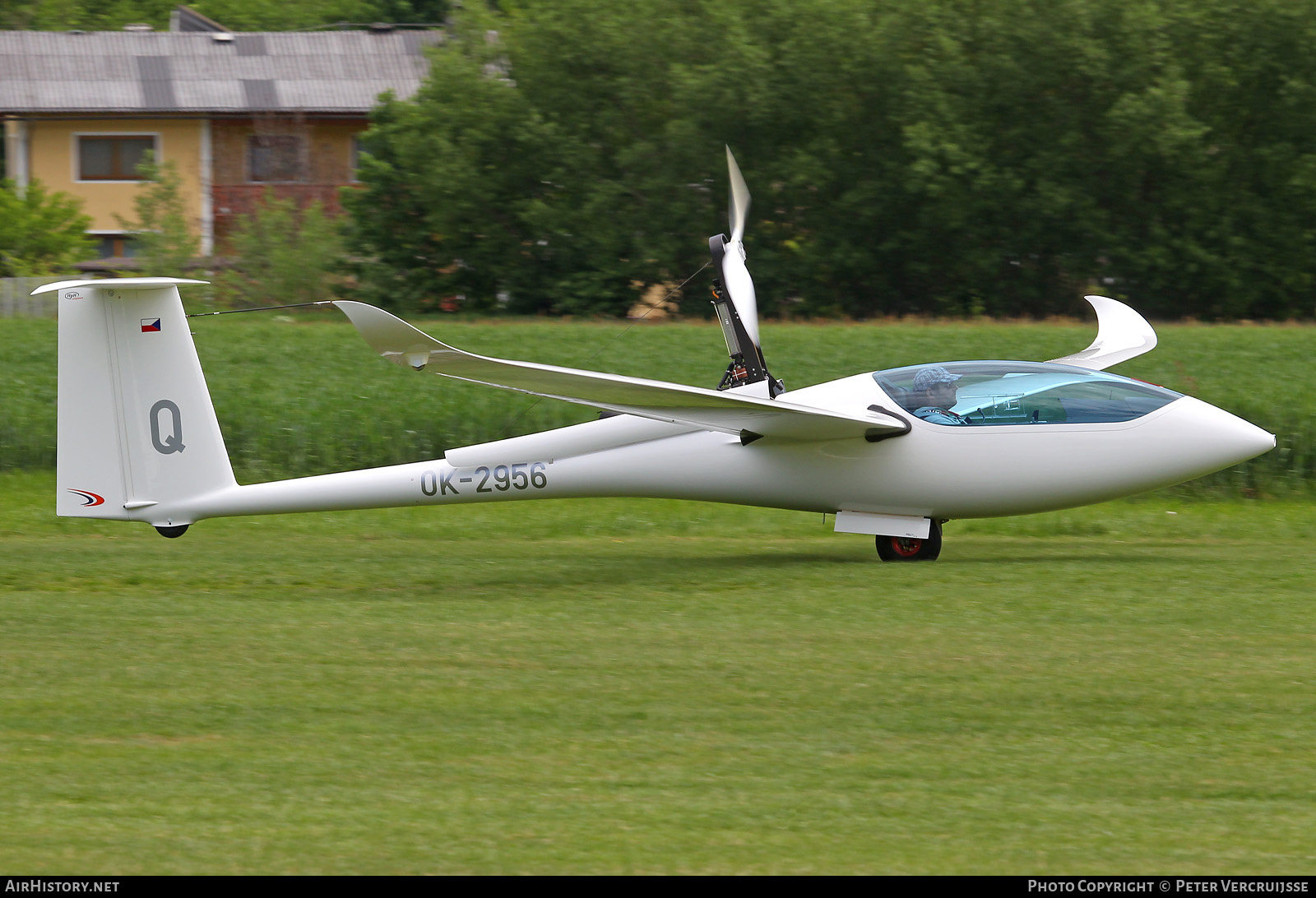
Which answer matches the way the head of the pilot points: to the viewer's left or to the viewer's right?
to the viewer's right

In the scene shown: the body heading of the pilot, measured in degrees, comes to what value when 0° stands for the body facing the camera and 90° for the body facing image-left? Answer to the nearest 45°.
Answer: approximately 270°
